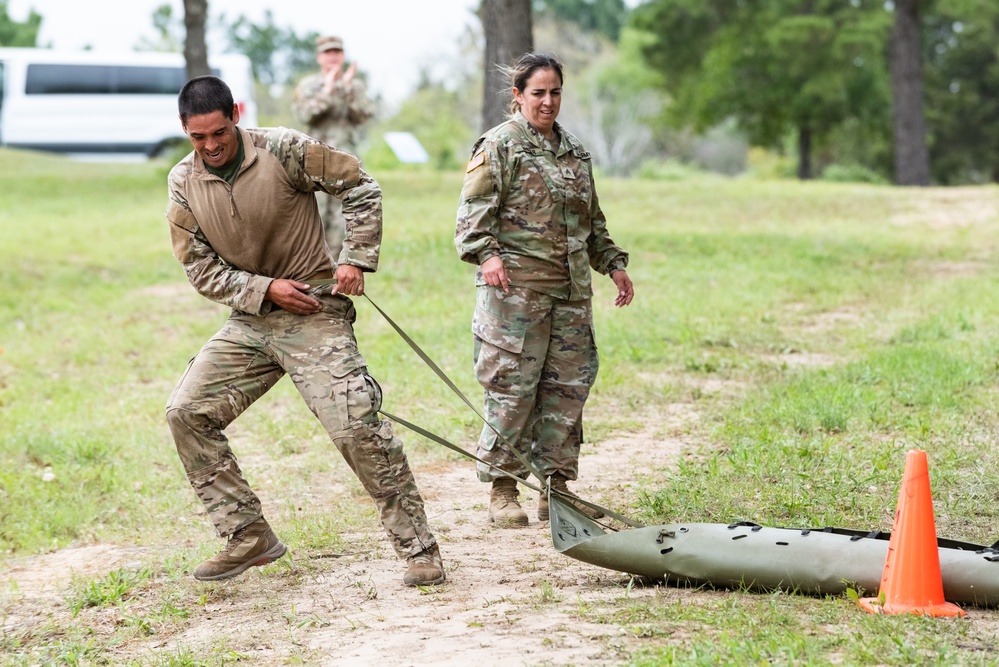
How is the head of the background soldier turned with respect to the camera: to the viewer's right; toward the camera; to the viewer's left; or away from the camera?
toward the camera

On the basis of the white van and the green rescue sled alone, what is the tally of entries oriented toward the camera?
0

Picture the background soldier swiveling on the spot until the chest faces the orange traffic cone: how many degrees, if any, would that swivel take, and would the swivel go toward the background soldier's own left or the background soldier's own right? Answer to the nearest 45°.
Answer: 0° — they already face it

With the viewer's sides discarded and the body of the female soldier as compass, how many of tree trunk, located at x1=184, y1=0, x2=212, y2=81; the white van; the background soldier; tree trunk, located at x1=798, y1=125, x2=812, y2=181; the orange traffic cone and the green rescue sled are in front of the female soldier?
2

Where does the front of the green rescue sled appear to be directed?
to the viewer's left

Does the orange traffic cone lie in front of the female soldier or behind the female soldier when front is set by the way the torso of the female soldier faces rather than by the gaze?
in front

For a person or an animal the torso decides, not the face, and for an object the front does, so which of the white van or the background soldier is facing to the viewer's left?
the white van

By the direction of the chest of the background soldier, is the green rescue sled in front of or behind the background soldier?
in front

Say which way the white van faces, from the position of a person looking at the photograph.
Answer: facing to the left of the viewer

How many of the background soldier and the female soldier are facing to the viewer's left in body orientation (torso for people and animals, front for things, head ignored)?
0

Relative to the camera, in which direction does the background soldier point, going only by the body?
toward the camera

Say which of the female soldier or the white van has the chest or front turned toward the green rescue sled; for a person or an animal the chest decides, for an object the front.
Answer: the female soldier

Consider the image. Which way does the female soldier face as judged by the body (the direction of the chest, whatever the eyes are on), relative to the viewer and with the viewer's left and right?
facing the viewer and to the right of the viewer

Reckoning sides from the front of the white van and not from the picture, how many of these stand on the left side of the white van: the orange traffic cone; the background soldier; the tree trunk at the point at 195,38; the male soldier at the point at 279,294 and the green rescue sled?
5

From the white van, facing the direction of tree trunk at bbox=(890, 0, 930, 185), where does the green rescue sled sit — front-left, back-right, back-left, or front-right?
front-right

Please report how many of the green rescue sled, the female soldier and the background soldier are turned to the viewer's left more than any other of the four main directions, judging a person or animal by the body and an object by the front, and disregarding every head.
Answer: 1

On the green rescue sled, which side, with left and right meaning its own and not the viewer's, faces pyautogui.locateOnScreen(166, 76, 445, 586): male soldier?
front
